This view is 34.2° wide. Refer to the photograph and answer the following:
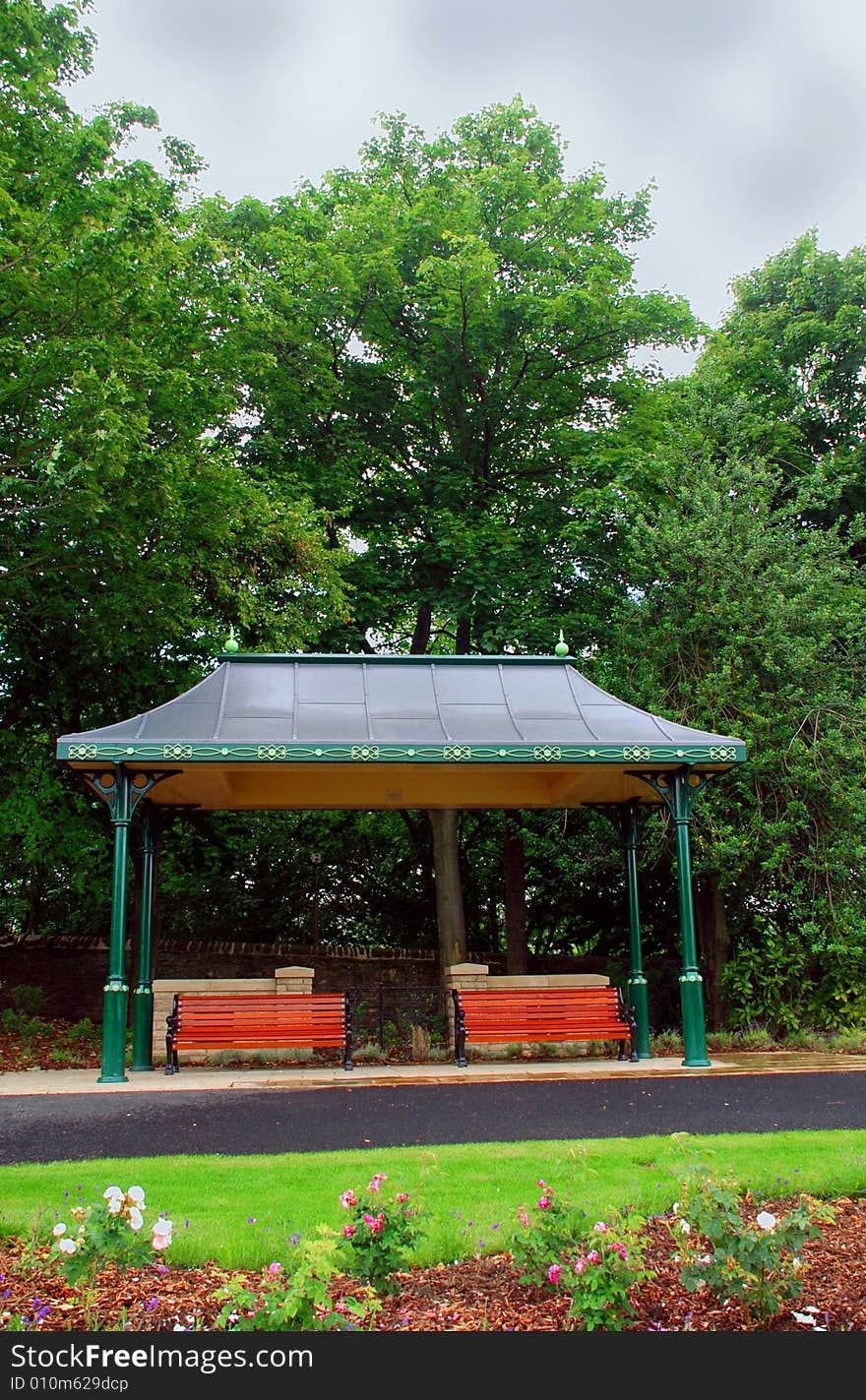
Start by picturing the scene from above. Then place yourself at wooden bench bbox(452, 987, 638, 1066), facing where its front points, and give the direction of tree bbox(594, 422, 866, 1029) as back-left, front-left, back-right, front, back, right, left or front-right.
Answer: back-left

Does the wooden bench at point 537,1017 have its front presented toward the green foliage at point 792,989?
no

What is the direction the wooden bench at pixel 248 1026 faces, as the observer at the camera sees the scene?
facing the viewer

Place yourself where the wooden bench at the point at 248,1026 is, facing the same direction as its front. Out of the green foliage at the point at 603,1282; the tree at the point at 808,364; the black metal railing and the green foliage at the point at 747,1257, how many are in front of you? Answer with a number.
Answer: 2

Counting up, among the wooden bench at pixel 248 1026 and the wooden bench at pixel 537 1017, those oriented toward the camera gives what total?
2

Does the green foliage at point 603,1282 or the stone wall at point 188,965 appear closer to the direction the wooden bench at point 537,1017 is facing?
the green foliage

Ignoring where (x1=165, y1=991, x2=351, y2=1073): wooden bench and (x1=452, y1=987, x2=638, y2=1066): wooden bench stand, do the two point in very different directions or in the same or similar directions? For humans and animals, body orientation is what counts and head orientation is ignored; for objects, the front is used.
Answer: same or similar directions

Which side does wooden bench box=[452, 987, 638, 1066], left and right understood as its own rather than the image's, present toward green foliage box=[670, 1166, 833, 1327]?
front

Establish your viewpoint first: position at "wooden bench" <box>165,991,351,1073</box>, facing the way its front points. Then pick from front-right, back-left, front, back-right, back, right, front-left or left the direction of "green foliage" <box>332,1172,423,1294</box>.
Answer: front

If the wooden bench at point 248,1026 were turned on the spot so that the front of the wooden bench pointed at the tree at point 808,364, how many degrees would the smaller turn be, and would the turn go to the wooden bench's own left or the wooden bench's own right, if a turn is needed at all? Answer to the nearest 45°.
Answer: approximately 135° to the wooden bench's own left

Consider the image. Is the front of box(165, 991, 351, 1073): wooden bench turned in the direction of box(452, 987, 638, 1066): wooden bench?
no

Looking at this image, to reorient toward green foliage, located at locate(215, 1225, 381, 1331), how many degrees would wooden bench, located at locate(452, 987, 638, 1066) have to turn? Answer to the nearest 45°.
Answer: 0° — it already faces it

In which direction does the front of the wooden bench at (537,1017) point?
toward the camera

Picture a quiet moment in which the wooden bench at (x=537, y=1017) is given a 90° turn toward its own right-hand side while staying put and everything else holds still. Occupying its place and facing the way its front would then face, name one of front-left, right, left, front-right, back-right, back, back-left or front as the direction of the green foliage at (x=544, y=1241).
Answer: left

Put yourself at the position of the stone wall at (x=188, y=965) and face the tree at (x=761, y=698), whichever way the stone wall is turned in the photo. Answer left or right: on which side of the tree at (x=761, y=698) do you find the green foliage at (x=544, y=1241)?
right

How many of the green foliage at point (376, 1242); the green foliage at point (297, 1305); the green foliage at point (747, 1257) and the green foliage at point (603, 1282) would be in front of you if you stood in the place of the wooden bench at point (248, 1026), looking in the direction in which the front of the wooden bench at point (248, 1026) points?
4
